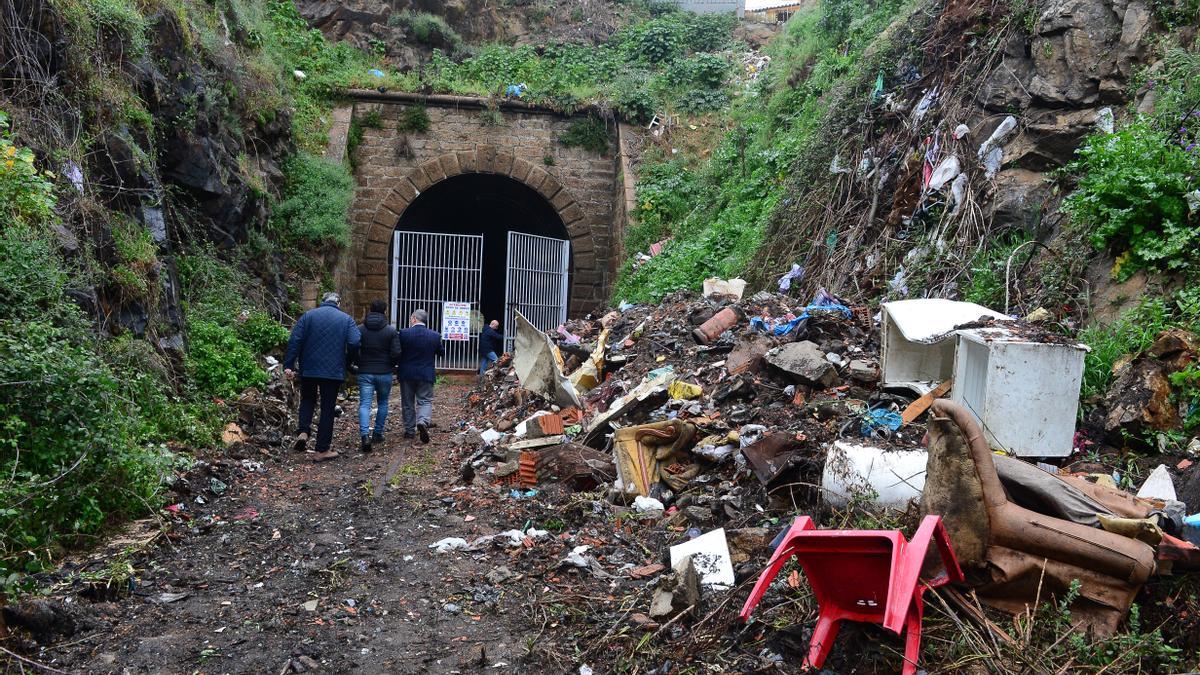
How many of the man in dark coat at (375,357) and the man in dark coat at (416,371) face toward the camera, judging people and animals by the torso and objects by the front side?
0

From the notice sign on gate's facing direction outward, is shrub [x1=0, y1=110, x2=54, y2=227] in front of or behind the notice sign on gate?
in front

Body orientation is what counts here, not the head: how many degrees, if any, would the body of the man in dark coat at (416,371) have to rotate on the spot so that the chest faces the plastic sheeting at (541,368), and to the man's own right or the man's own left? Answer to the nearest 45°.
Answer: approximately 90° to the man's own right

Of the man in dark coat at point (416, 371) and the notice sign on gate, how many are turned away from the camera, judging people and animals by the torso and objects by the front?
1

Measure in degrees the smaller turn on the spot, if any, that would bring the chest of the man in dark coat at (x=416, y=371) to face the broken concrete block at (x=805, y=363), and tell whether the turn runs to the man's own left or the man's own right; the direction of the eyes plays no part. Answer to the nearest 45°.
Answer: approximately 135° to the man's own right

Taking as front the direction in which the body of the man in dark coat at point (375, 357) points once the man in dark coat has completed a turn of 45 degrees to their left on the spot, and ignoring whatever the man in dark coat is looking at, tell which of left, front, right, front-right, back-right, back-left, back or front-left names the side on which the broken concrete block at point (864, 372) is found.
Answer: back

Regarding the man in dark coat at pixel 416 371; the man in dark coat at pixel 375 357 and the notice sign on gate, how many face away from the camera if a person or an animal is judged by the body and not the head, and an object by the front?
2

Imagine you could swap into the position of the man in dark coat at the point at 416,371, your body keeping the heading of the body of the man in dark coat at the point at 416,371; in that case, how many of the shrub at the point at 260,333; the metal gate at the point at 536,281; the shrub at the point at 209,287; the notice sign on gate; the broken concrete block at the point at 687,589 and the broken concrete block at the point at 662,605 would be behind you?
2

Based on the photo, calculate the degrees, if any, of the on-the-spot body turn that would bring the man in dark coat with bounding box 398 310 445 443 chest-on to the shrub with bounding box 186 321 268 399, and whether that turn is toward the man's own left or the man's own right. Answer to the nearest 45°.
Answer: approximately 90° to the man's own left

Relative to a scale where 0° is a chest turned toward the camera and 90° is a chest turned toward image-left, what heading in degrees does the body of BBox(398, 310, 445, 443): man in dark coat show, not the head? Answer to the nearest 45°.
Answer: approximately 180°

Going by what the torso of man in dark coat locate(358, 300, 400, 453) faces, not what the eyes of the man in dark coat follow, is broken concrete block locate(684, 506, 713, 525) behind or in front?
behind

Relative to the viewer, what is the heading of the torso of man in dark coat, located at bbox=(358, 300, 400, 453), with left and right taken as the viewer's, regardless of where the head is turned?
facing away from the viewer

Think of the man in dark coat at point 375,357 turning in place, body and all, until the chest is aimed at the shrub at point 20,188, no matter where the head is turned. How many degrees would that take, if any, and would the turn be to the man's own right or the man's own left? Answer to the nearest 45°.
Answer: approximately 135° to the man's own left
